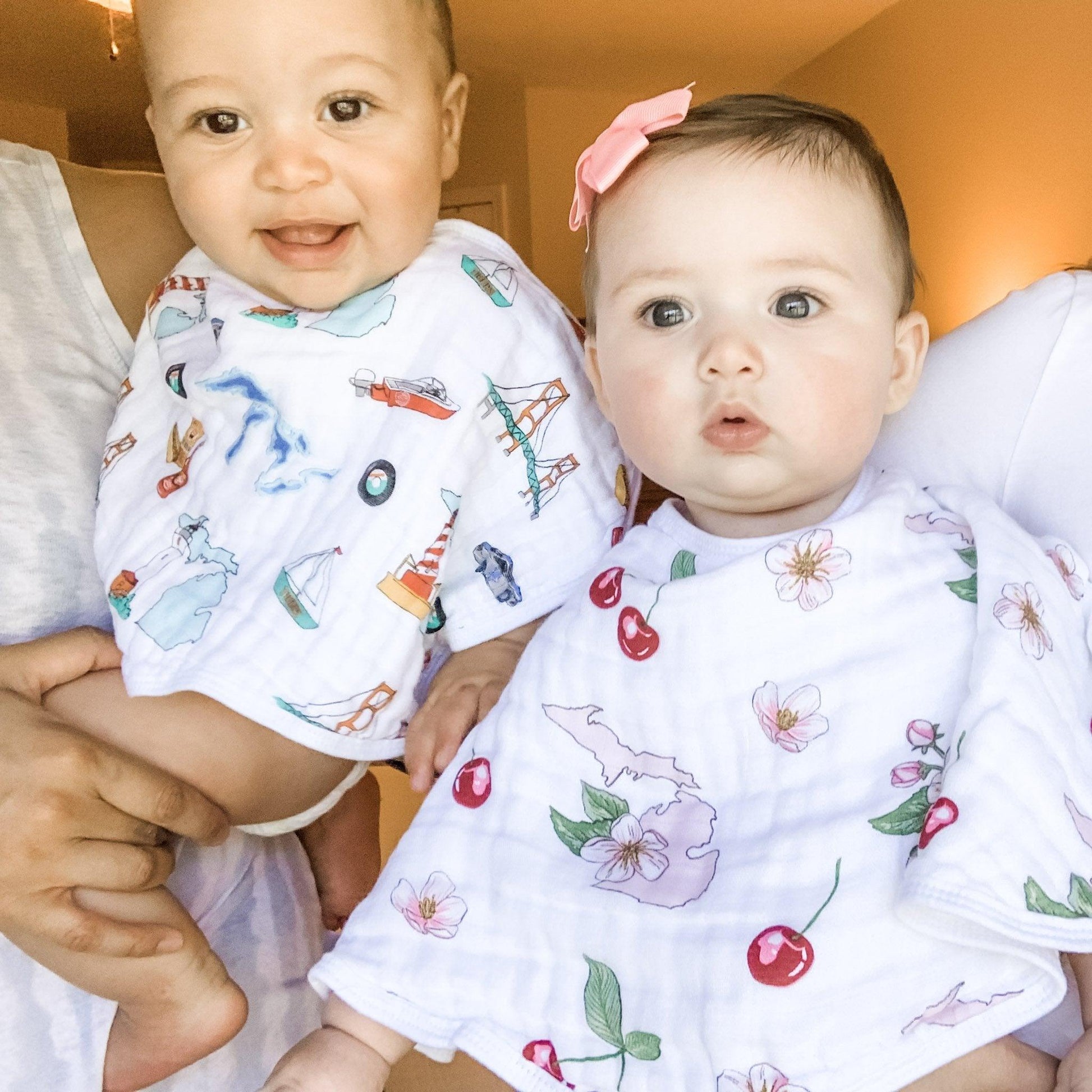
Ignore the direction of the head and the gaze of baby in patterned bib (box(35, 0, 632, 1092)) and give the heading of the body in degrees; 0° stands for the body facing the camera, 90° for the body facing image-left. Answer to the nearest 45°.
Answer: approximately 0°

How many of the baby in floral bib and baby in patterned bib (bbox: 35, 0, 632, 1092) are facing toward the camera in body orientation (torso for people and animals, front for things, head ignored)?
2

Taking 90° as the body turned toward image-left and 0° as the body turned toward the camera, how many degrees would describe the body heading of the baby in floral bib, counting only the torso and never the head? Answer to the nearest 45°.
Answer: approximately 0°
